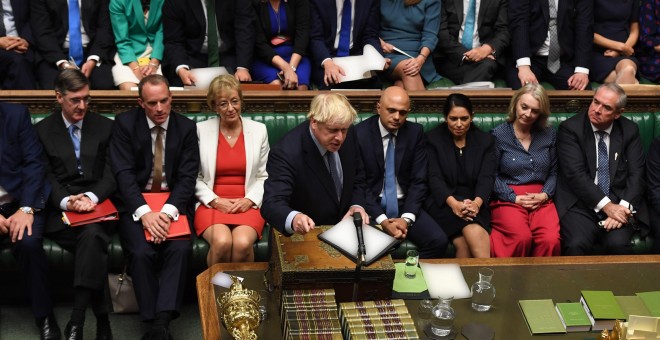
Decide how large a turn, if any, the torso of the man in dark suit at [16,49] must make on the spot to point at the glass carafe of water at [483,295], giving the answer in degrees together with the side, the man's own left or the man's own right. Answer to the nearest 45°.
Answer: approximately 45° to the man's own left

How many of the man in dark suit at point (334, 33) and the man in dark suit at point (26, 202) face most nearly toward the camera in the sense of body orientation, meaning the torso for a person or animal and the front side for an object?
2

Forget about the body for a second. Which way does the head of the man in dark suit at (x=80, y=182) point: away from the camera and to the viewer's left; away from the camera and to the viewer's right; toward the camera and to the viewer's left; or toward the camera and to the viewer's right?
toward the camera and to the viewer's right

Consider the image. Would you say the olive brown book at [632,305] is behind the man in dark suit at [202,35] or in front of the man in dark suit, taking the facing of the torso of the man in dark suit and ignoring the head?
in front

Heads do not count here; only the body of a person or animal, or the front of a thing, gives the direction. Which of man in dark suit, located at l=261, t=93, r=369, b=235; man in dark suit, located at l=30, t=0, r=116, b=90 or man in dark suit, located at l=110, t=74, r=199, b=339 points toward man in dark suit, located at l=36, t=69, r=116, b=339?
man in dark suit, located at l=30, t=0, r=116, b=90

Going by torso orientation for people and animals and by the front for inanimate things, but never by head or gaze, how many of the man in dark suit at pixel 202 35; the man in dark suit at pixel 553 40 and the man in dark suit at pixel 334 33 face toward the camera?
3

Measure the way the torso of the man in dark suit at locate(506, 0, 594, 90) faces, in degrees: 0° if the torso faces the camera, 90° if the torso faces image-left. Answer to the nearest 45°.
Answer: approximately 0°

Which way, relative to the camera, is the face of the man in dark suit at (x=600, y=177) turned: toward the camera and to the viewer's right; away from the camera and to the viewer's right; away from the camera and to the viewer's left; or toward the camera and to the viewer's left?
toward the camera and to the viewer's left

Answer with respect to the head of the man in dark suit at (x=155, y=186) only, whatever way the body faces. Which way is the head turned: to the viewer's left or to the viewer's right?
to the viewer's right
